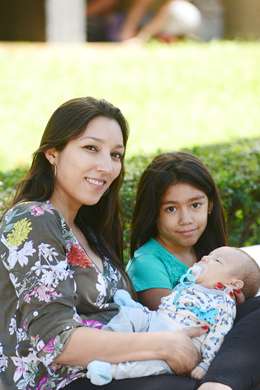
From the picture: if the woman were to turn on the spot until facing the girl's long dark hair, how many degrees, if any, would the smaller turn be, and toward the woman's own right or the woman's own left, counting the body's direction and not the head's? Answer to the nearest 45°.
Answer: approximately 90° to the woman's own left

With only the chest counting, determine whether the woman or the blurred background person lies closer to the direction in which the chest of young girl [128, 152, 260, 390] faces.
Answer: the woman

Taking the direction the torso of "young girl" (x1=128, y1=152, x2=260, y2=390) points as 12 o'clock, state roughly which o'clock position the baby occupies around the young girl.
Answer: The baby is roughly at 1 o'clock from the young girl.

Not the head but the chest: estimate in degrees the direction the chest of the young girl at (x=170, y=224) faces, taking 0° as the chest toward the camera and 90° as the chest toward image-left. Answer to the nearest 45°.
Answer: approximately 315°

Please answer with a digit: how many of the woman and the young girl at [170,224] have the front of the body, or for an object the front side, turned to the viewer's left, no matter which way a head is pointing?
0

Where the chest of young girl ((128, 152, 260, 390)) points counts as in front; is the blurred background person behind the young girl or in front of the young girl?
behind
